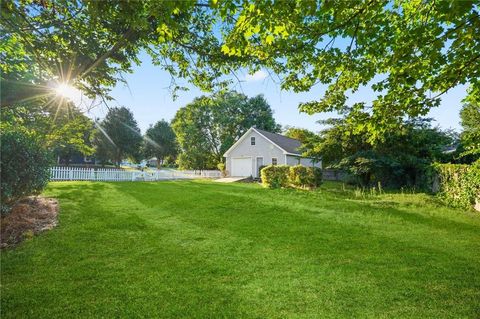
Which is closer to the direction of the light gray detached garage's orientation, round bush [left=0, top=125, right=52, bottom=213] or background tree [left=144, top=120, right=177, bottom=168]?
the round bush

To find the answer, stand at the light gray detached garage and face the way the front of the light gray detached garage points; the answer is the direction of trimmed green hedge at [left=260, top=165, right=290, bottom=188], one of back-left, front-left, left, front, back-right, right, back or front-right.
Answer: front-left

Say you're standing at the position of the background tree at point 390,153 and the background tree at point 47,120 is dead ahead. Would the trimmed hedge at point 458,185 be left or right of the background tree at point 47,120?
left

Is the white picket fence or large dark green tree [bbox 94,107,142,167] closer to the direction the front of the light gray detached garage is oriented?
the white picket fence

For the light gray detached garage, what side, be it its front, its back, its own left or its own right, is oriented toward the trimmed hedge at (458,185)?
left

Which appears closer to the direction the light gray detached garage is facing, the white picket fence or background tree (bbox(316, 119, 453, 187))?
the white picket fence

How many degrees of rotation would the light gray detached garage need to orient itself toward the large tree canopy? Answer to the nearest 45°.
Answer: approximately 45° to its left

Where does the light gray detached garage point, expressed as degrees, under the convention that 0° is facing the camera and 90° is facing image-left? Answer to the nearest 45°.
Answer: approximately 45°

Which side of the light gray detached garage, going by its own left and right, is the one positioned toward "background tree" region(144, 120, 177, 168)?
right

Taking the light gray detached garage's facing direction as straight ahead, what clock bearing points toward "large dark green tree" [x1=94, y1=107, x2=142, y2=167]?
The large dark green tree is roughly at 2 o'clock from the light gray detached garage.

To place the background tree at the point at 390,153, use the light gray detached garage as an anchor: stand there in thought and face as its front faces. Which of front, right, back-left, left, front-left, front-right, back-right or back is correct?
left

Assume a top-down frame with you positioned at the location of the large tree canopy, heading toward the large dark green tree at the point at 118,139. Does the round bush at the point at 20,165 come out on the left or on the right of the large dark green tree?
left

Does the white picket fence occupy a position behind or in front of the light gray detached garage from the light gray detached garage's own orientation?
in front

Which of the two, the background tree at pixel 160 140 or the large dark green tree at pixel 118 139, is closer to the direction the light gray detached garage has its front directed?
the large dark green tree
